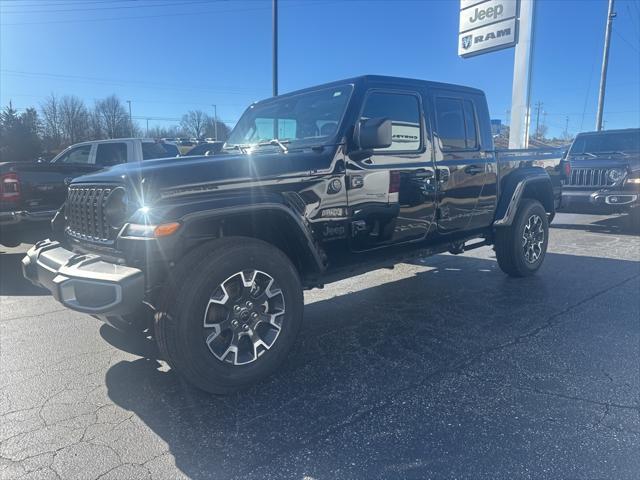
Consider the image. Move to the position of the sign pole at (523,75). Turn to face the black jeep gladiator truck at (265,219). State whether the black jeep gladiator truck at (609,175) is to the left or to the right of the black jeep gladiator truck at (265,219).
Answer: left

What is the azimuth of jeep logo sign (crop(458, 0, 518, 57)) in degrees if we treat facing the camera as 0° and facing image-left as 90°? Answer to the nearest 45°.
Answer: approximately 45°

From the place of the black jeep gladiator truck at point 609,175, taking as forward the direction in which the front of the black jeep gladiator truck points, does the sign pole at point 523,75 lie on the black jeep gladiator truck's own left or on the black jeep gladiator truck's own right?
on the black jeep gladiator truck's own right

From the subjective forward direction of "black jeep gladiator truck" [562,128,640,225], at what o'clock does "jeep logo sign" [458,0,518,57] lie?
The jeep logo sign is roughly at 3 o'clock from the black jeep gladiator truck.

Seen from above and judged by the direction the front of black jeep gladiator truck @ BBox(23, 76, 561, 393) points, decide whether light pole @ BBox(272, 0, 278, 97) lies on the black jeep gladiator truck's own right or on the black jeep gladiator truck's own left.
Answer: on the black jeep gladiator truck's own right

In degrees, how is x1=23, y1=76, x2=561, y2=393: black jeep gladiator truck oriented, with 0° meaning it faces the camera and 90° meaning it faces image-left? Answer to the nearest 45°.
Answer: approximately 45°

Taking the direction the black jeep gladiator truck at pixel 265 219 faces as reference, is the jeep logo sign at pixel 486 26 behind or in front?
behind
